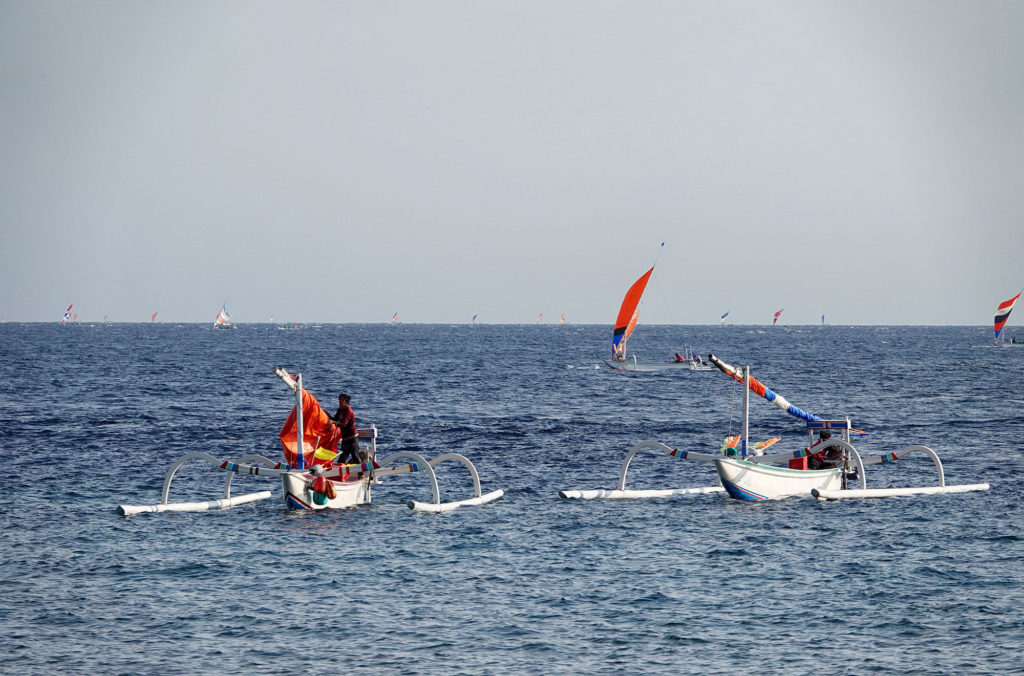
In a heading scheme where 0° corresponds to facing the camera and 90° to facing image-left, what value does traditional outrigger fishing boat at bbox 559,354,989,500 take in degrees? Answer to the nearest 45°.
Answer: approximately 45°

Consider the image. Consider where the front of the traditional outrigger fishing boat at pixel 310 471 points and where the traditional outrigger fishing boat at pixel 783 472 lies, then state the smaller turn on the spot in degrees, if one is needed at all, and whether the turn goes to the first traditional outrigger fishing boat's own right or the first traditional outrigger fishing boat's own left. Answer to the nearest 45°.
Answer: approximately 135° to the first traditional outrigger fishing boat's own left

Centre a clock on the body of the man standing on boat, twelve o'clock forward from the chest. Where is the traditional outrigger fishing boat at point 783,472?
The traditional outrigger fishing boat is roughly at 6 o'clock from the man standing on boat.

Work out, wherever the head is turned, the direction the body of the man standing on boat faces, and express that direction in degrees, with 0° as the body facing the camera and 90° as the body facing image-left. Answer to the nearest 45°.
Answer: approximately 90°
